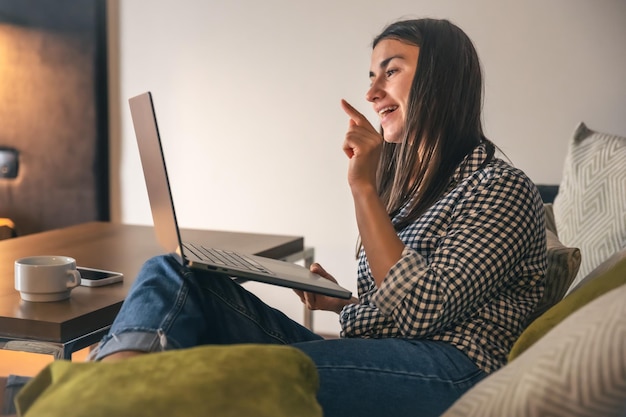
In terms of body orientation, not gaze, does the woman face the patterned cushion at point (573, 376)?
no

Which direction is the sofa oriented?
to the viewer's left

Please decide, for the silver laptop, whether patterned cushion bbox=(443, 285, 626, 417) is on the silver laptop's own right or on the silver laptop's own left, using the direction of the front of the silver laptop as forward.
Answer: on the silver laptop's own right

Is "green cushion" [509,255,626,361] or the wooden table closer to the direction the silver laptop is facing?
the green cushion

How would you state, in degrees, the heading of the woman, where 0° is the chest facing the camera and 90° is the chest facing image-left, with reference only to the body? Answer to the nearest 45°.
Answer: approximately 90°

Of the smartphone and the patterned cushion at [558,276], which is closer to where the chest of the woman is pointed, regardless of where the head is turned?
the smartphone

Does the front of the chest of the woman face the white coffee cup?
yes

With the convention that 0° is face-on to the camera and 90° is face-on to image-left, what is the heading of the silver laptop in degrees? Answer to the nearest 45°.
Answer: approximately 270°

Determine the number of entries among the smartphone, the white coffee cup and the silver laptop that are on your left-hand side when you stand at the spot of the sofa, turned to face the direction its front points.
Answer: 0

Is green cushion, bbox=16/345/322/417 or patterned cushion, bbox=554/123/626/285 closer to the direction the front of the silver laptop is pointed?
the patterned cushion

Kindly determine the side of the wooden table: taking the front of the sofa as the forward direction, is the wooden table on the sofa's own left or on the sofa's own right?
on the sofa's own right

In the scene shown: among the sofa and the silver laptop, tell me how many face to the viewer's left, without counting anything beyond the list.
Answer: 1
